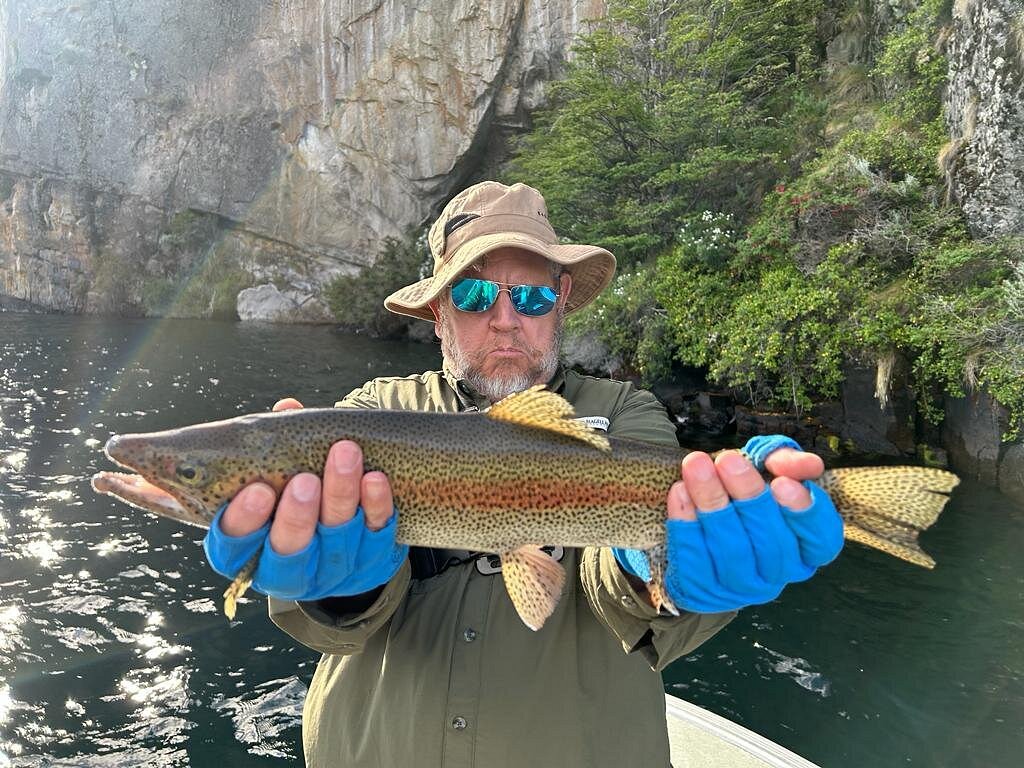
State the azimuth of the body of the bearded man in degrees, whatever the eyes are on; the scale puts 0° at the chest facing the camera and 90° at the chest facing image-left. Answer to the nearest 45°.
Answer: approximately 0°

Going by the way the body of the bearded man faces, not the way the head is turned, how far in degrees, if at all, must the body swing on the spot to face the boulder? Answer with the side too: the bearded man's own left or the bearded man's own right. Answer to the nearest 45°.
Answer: approximately 180°
